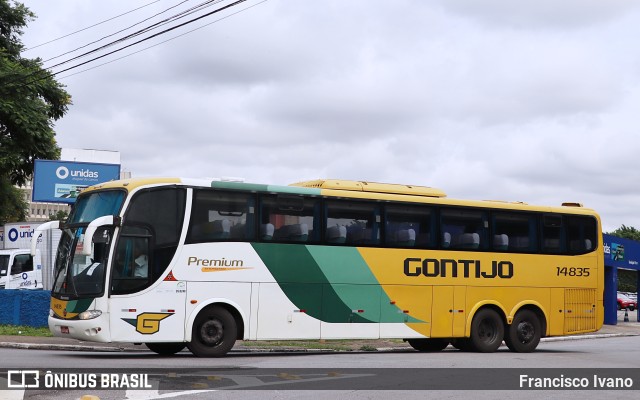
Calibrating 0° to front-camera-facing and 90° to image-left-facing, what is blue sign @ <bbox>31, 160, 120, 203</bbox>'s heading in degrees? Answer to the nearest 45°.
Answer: approximately 0°

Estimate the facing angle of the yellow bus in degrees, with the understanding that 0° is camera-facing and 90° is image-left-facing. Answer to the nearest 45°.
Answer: approximately 45°

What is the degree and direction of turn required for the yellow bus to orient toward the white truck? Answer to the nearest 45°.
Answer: approximately 90° to its right

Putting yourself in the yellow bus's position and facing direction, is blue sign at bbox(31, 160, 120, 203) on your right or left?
on your right
